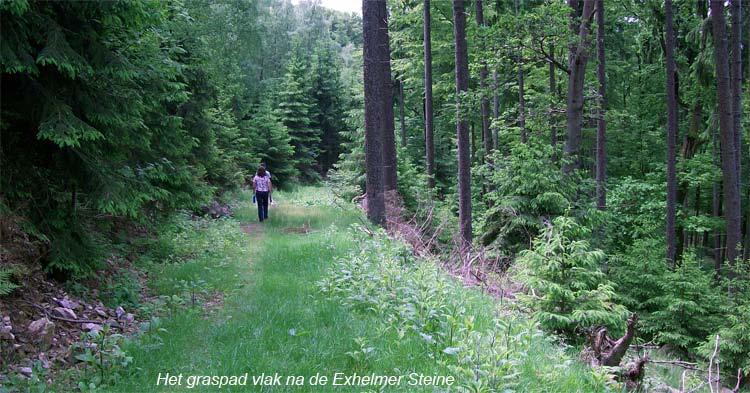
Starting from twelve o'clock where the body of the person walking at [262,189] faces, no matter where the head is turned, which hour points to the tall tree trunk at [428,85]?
The tall tree trunk is roughly at 2 o'clock from the person walking.

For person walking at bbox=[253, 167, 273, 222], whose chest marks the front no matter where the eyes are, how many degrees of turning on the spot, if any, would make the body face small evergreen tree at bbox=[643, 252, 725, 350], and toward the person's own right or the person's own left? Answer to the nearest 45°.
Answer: approximately 135° to the person's own right

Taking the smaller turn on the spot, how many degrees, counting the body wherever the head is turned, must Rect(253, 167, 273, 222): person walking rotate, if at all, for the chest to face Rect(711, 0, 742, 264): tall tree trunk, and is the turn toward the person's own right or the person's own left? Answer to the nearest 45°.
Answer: approximately 90° to the person's own right

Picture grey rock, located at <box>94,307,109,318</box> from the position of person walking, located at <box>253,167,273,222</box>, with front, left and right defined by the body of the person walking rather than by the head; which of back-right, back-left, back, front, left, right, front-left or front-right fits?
back

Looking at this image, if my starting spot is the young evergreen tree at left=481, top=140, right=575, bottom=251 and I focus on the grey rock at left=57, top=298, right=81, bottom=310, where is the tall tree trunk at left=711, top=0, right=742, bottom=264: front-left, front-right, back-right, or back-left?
back-left

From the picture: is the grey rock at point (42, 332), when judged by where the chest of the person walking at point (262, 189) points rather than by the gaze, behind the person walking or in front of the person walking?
behind

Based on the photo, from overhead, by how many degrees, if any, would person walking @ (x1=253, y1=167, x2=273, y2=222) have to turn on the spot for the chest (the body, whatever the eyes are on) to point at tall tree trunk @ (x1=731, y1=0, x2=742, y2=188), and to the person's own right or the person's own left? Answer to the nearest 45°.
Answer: approximately 90° to the person's own right

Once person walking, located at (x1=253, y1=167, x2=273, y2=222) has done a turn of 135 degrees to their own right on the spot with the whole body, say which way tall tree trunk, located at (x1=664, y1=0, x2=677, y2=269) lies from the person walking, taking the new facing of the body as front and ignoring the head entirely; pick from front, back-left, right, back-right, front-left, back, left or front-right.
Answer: front-left

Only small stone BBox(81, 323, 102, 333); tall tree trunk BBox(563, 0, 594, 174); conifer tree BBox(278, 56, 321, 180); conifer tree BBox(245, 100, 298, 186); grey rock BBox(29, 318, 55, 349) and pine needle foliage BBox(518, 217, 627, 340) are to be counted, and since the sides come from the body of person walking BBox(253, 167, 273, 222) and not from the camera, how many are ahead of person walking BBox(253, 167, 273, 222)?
2

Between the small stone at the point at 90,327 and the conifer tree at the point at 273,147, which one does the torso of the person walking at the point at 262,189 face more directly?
the conifer tree

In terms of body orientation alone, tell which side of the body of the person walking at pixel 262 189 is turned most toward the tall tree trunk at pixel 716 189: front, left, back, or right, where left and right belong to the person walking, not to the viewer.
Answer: right

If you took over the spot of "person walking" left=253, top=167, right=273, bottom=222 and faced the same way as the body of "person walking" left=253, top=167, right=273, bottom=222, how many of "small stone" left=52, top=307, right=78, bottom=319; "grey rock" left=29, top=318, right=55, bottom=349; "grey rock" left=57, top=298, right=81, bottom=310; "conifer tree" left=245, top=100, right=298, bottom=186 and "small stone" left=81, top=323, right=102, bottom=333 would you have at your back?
4

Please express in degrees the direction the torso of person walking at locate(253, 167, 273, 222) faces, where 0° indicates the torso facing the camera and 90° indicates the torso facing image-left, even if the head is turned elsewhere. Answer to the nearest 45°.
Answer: approximately 180°
